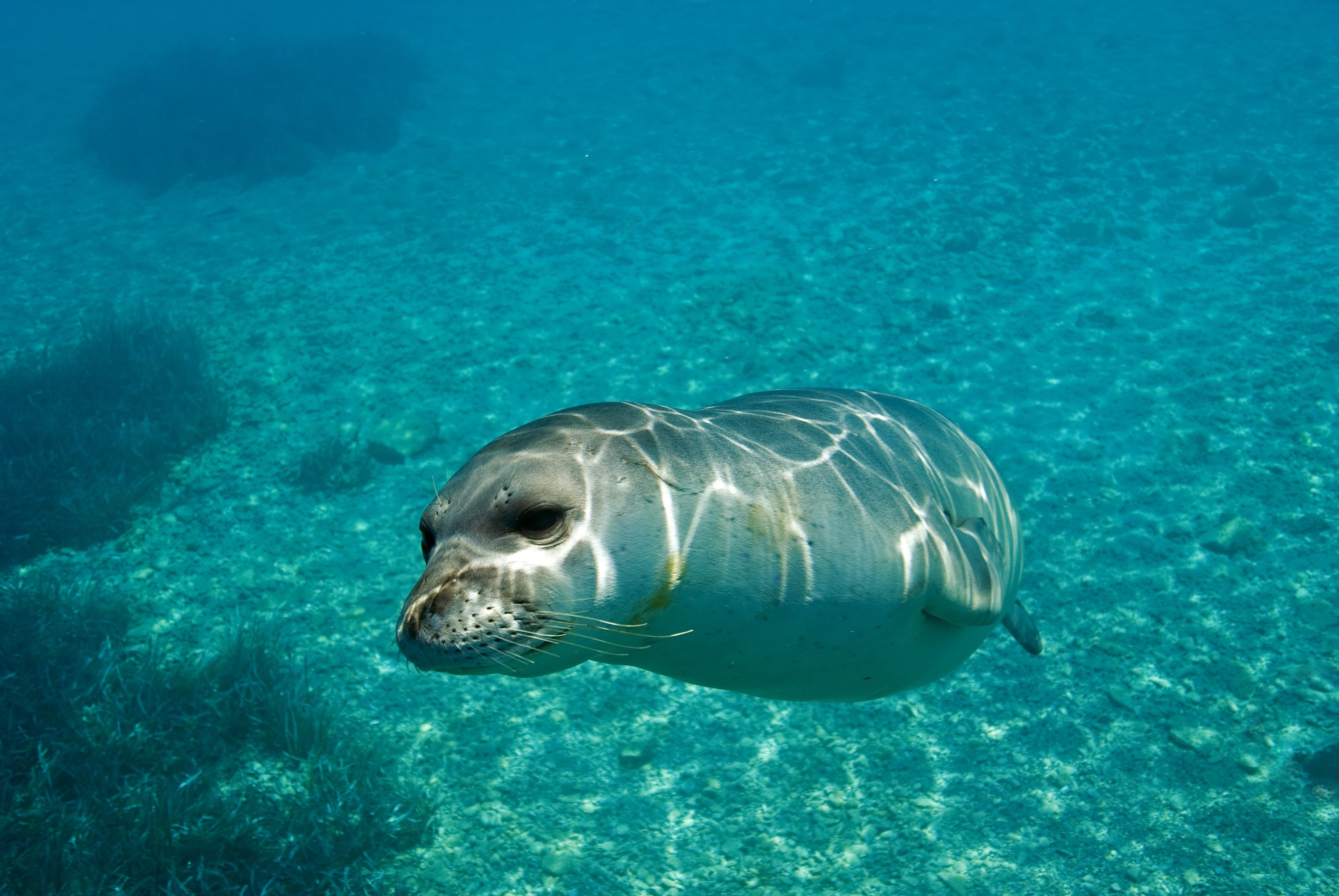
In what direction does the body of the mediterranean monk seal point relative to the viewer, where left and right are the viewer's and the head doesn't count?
facing the viewer and to the left of the viewer

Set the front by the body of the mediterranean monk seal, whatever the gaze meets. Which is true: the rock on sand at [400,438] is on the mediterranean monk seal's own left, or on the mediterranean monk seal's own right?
on the mediterranean monk seal's own right

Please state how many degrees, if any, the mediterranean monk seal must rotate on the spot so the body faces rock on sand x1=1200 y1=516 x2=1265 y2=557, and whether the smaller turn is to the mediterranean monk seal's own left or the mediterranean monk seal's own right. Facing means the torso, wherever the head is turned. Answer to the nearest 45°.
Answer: approximately 180°
